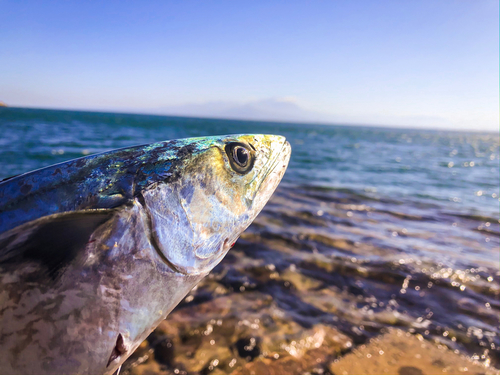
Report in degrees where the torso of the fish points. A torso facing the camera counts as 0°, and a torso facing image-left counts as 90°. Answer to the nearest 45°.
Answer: approximately 270°
